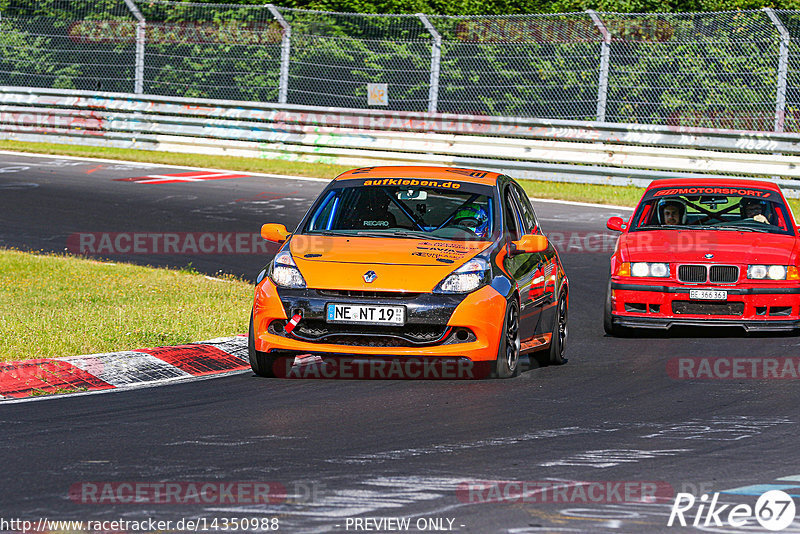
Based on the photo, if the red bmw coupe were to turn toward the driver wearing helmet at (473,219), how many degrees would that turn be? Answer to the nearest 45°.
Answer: approximately 45° to its right

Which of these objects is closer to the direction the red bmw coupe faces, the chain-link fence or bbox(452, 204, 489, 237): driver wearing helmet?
the driver wearing helmet

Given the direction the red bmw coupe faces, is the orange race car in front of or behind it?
in front

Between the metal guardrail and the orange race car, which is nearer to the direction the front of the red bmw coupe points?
the orange race car

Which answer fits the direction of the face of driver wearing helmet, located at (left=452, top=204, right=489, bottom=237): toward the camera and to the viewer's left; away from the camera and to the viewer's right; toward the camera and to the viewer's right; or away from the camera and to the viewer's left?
toward the camera and to the viewer's left

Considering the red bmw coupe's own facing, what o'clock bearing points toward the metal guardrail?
The metal guardrail is roughly at 5 o'clock from the red bmw coupe.

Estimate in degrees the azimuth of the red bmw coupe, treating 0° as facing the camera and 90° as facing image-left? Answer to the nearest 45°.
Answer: approximately 0°
